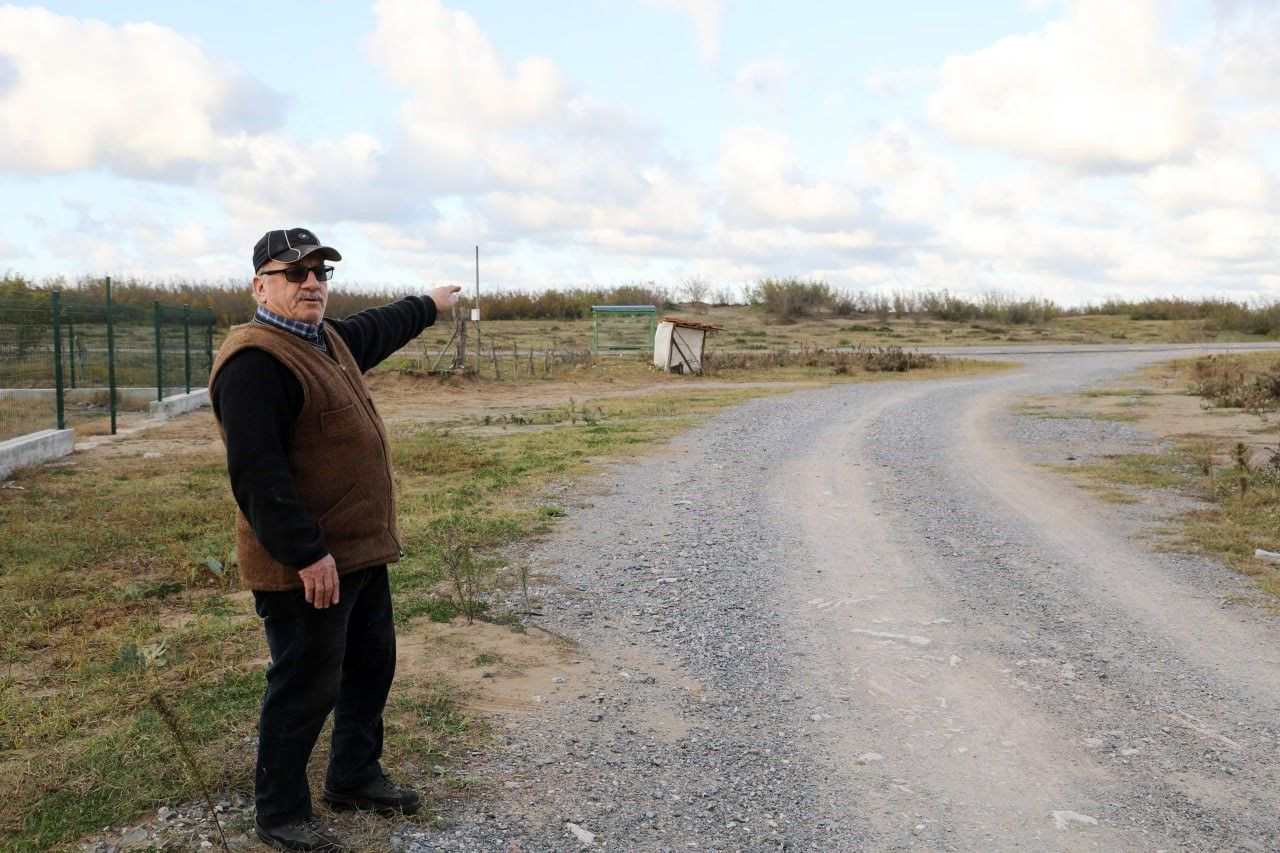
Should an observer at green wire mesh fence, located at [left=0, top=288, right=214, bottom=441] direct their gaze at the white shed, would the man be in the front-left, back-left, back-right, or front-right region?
back-right

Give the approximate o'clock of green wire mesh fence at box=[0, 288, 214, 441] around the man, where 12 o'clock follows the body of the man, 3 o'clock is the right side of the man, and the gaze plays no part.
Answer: The green wire mesh fence is roughly at 7 o'clock from the man.

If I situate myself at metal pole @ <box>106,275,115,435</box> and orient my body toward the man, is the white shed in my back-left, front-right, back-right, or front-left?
back-left

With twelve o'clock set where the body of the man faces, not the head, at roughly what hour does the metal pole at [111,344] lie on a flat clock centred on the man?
The metal pole is roughly at 7 o'clock from the man.

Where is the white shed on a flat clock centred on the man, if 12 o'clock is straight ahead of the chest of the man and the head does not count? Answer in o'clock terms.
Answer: The white shed is roughly at 8 o'clock from the man.

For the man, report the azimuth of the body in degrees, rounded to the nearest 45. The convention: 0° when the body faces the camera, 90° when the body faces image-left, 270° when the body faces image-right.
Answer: approximately 315°
